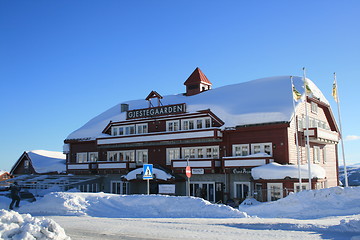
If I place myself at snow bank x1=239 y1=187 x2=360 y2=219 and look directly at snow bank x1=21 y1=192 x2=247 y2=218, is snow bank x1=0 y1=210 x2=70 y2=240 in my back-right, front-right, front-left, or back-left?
front-left

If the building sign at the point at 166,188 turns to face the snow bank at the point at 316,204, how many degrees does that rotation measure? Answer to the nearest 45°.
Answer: approximately 45° to its left

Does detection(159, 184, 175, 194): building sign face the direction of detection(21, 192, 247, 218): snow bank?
yes

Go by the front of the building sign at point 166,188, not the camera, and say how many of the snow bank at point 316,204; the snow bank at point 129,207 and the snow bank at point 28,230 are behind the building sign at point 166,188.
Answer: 0

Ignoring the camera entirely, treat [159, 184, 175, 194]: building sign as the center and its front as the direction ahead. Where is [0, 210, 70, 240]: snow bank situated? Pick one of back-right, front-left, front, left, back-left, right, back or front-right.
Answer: front

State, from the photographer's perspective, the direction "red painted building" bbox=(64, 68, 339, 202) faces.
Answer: facing the viewer and to the left of the viewer

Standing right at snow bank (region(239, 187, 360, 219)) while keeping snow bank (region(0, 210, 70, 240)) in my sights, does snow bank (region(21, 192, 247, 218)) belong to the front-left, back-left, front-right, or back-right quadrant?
front-right

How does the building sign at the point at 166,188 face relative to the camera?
toward the camera

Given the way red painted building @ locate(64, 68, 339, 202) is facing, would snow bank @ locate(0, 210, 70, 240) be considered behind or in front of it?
in front

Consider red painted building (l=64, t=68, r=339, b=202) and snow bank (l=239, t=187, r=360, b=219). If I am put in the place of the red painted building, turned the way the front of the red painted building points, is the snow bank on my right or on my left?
on my left

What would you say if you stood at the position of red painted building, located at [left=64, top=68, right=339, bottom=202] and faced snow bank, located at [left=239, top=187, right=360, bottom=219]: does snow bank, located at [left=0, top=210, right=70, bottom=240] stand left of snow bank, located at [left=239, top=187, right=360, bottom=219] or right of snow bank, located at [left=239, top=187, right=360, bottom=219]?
right
